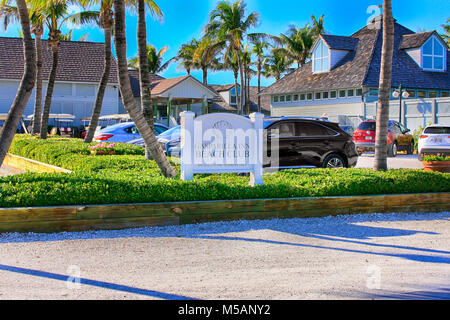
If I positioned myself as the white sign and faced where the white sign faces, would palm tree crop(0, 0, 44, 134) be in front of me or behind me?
behind

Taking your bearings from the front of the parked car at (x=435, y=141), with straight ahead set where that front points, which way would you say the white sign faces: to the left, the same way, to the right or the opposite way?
the opposite way

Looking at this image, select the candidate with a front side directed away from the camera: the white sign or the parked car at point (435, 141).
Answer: the parked car

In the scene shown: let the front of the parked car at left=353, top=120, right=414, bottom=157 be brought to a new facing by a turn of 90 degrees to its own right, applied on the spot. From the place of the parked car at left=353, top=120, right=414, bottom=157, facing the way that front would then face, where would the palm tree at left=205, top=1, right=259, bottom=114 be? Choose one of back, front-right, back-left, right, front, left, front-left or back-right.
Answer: back

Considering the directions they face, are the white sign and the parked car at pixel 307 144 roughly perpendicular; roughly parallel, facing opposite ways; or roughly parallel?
roughly perpendicular

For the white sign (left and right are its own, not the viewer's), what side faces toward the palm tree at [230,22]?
back

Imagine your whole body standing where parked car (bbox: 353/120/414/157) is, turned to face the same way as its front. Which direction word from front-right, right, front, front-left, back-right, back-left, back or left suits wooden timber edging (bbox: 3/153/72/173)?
back

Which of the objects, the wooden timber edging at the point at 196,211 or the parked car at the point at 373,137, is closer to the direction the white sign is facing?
the wooden timber edging

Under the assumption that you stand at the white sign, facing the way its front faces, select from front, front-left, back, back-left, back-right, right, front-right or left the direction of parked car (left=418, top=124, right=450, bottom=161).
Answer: back-left

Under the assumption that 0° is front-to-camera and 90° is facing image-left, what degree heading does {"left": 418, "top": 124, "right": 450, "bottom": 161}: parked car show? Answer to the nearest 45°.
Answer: approximately 180°

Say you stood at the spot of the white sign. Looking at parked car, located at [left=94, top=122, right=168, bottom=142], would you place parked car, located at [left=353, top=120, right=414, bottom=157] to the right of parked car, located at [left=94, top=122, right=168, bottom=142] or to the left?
right
